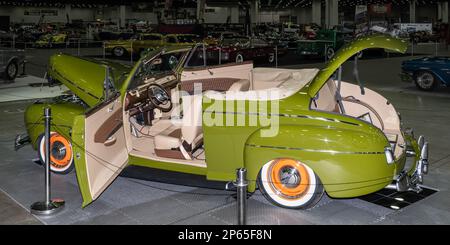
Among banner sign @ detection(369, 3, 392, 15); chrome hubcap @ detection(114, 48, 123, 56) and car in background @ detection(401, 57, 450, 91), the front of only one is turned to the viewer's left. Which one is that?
the car in background

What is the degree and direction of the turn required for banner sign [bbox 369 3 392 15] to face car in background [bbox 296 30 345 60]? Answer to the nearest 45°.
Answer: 0° — it already faces it

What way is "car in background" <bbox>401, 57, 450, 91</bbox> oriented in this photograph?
to the viewer's left

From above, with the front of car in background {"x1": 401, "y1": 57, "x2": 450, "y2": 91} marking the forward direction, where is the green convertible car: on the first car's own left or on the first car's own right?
on the first car's own left

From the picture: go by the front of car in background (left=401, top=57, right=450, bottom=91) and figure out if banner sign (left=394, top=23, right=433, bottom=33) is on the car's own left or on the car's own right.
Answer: on the car's own right

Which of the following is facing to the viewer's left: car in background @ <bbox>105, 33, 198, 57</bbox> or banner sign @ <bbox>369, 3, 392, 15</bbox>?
the car in background

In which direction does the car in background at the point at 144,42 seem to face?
to the viewer's left

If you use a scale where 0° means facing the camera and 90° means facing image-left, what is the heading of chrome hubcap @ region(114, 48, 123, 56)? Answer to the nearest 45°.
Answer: approximately 0°
